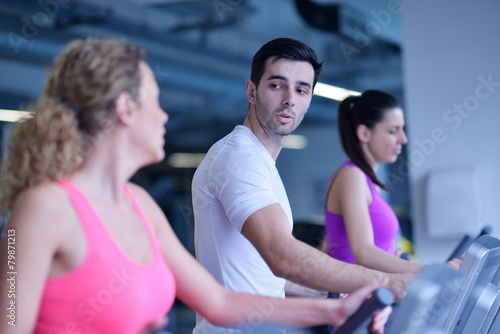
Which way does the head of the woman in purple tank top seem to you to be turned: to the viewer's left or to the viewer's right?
to the viewer's right

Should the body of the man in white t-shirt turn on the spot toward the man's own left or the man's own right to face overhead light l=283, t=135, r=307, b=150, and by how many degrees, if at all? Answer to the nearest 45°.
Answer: approximately 90° to the man's own left

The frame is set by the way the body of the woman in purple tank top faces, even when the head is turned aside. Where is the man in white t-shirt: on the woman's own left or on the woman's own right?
on the woman's own right

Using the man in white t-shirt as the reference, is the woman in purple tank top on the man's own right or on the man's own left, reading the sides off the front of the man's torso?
on the man's own left

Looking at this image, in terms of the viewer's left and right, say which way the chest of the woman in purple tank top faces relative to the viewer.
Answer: facing to the right of the viewer

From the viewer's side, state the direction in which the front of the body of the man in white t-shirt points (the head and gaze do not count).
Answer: to the viewer's right

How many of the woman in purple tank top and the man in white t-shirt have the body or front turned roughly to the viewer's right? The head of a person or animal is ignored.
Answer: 2

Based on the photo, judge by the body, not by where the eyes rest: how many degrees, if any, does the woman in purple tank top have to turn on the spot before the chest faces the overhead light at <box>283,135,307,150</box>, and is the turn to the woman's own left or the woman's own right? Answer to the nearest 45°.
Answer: approximately 90° to the woman's own left
